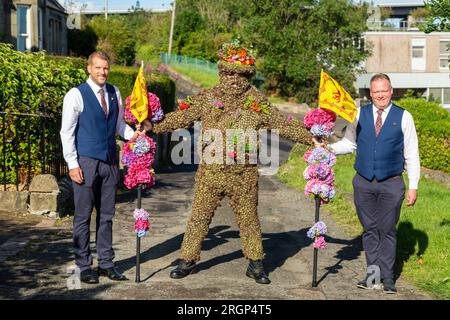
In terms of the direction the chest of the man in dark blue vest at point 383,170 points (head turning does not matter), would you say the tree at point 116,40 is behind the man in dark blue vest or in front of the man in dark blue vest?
behind

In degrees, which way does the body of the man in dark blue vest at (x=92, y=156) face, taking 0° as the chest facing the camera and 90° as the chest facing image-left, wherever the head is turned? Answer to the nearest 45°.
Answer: approximately 315°

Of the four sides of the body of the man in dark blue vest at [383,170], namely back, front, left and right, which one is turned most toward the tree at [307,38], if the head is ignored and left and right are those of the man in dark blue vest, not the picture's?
back

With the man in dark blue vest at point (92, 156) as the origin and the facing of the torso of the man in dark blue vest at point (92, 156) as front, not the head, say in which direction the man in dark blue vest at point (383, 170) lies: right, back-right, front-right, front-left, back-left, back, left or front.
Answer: front-left

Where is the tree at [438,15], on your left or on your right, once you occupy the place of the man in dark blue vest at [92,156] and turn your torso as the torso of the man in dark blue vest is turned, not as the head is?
on your left

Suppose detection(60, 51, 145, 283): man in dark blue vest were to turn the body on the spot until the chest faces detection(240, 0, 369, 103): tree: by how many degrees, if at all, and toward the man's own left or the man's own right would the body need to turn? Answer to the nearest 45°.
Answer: approximately 135° to the man's own left

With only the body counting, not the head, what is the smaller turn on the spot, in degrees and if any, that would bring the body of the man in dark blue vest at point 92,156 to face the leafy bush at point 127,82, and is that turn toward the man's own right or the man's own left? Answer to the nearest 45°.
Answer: approximately 135° to the man's own left

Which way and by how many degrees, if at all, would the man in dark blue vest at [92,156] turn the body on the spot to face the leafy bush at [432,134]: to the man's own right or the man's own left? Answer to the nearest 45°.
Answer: approximately 90° to the man's own left

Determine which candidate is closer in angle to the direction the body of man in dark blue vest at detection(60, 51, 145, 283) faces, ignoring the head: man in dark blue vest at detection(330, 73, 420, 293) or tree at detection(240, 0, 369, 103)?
the man in dark blue vest at detection(330, 73, 420, 293)
